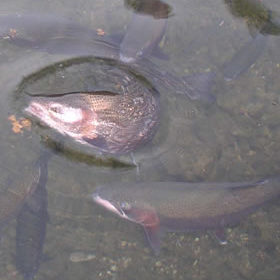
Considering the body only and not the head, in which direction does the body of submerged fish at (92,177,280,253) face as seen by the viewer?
to the viewer's left

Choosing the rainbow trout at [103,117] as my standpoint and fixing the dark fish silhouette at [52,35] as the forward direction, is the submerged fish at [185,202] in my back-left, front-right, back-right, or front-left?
back-right

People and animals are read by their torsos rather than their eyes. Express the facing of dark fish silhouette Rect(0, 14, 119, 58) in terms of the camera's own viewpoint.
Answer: facing to the left of the viewer

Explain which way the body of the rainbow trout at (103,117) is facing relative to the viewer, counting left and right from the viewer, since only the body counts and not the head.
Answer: facing to the left of the viewer

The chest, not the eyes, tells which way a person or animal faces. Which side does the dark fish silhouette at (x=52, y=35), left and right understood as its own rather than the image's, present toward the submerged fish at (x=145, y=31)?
back

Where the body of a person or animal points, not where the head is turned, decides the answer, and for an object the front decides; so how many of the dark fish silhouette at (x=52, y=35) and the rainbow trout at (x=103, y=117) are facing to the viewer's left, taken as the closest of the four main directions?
2

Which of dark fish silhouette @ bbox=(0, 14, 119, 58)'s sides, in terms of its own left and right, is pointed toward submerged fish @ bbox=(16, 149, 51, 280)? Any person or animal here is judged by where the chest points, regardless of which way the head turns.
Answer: left
